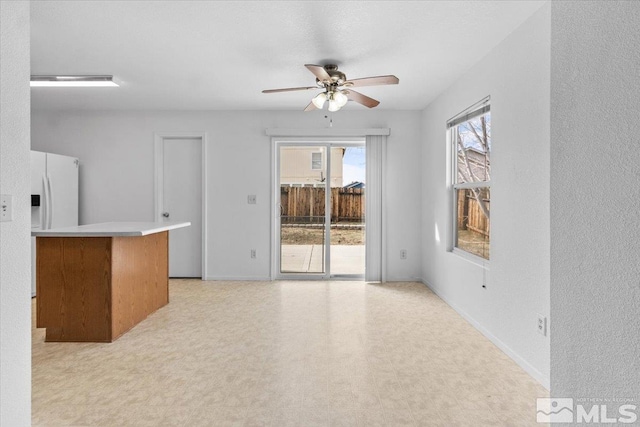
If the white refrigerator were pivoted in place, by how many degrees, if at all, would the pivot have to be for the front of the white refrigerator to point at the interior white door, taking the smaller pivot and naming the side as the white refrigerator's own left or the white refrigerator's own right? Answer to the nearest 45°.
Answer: approximately 45° to the white refrigerator's own left

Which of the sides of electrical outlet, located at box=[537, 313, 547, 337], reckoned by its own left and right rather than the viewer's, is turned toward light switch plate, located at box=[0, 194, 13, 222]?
front

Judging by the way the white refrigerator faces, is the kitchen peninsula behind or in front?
in front

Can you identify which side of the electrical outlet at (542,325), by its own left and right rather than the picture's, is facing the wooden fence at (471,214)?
right

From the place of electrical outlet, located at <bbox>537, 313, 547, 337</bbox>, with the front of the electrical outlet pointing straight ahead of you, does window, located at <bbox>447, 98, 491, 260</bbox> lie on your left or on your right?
on your right

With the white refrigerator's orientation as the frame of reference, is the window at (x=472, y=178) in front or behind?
in front

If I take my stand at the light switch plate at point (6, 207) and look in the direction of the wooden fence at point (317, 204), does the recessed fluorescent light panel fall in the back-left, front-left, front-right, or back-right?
front-left

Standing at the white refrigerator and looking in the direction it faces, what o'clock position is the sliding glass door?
The sliding glass door is roughly at 11 o'clock from the white refrigerator.

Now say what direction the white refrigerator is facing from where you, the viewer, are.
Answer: facing the viewer and to the right of the viewer

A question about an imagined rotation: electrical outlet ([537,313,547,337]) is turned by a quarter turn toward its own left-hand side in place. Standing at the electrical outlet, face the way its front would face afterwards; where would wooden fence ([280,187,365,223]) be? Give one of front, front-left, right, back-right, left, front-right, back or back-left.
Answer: back

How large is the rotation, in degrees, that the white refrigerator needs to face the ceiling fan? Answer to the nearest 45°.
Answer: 0° — it already faces it

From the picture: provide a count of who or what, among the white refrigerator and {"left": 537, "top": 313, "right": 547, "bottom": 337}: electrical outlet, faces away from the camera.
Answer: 0

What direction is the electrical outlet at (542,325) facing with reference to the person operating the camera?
facing the viewer and to the left of the viewer

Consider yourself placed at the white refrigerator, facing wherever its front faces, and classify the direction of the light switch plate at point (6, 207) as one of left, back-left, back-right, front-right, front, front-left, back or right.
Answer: front-right
